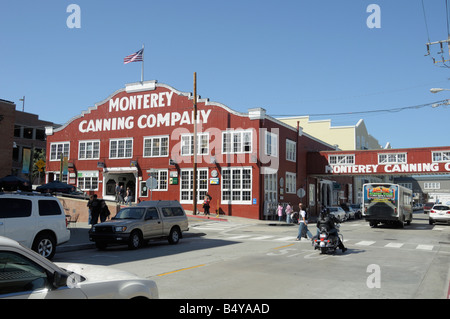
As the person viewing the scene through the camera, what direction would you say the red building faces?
facing the viewer and to the left of the viewer

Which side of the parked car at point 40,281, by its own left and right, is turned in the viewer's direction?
right

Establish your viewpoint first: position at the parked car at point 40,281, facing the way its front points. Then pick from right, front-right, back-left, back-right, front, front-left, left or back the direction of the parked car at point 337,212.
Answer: front-left

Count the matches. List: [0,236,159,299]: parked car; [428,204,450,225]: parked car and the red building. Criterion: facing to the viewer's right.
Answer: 1

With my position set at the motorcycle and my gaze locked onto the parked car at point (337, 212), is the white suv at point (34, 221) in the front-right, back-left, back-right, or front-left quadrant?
back-left

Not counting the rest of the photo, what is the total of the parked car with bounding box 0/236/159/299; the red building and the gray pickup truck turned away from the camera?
0

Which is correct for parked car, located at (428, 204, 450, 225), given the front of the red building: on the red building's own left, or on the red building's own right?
on the red building's own left

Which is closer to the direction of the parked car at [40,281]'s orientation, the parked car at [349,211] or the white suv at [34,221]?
the parked car

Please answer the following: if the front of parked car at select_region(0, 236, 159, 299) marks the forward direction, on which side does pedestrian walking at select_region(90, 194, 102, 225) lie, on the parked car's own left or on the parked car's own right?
on the parked car's own left
